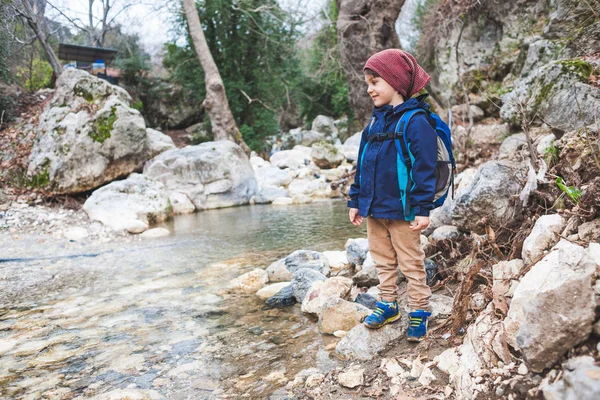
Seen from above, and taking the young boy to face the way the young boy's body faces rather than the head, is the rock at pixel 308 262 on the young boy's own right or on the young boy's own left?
on the young boy's own right

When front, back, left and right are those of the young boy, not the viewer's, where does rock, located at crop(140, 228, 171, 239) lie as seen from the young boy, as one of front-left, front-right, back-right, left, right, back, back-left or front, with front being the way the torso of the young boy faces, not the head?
right

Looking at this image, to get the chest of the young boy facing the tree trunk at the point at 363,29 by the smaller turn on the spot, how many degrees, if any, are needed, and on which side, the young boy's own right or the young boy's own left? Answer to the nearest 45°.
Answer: approximately 135° to the young boy's own right

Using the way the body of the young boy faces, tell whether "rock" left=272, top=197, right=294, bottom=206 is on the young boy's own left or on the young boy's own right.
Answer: on the young boy's own right

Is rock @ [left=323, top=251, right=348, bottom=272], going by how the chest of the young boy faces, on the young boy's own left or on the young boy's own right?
on the young boy's own right

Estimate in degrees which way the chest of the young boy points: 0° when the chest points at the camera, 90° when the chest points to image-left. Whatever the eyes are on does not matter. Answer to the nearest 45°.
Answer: approximately 45°

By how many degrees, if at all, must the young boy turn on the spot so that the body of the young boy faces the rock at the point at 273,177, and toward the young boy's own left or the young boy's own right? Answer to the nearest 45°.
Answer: approximately 135° to the young boy's own right

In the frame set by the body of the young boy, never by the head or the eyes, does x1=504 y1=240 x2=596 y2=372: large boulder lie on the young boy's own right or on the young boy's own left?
on the young boy's own left

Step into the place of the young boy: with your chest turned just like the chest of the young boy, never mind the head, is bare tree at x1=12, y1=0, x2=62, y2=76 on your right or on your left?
on your right

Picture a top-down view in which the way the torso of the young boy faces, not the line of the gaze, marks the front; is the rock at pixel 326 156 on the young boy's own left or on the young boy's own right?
on the young boy's own right

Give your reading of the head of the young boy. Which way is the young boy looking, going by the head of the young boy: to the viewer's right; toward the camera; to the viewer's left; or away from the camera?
to the viewer's left

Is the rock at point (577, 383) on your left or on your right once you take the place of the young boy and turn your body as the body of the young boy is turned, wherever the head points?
on your left
